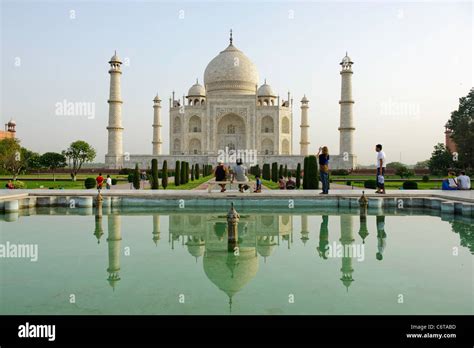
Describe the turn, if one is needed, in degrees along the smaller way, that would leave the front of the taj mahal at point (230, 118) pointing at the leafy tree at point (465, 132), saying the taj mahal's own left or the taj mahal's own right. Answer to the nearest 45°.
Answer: approximately 45° to the taj mahal's own left

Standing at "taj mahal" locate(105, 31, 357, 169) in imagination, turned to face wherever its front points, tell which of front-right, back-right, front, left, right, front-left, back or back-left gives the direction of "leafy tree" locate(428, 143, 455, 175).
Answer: front-left

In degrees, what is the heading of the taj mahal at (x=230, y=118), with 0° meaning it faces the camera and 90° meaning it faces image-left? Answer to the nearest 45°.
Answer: approximately 0°

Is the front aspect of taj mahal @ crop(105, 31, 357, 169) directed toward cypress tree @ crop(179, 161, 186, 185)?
yes

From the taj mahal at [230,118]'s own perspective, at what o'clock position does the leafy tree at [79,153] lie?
The leafy tree is roughly at 1 o'clock from the taj mahal.

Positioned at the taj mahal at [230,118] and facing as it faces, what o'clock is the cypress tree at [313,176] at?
The cypress tree is roughly at 12 o'clock from the taj mahal.

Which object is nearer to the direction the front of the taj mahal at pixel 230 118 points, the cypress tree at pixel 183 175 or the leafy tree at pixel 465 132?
the cypress tree
